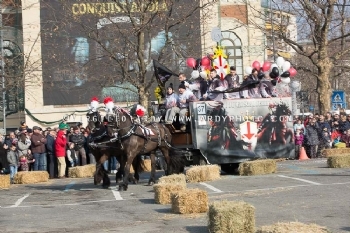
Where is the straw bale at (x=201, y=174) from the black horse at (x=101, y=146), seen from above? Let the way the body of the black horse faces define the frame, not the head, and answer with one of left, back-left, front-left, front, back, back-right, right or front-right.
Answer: back-left

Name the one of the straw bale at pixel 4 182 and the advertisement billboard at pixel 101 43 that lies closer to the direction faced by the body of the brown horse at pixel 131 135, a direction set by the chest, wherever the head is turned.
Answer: the straw bale

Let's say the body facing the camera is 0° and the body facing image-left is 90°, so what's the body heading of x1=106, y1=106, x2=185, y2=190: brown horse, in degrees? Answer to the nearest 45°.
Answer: approximately 45°

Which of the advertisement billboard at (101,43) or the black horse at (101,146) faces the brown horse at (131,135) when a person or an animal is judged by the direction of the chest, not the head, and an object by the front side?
the advertisement billboard
